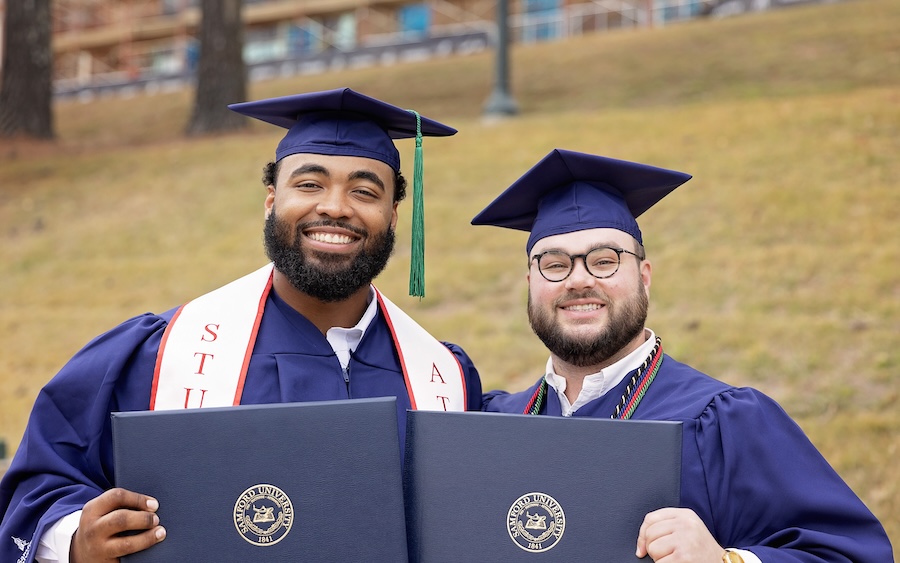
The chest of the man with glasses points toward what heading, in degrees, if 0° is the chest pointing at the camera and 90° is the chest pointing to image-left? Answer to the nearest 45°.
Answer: approximately 45°

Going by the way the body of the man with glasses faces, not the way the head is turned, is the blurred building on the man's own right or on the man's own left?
on the man's own right

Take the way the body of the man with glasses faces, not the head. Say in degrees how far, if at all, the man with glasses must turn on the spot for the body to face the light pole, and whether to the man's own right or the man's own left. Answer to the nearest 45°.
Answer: approximately 135° to the man's own right
